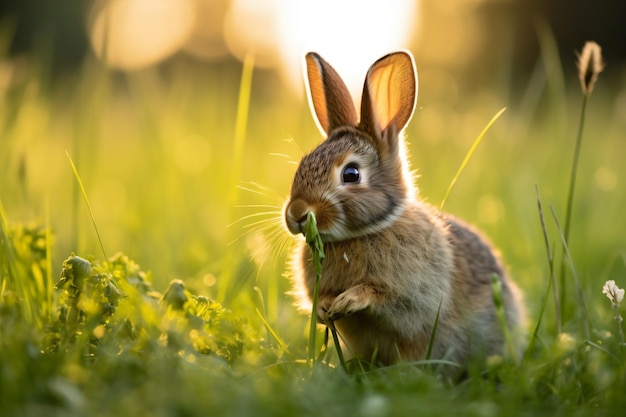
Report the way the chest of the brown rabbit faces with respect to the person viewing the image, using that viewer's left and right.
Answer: facing the viewer and to the left of the viewer

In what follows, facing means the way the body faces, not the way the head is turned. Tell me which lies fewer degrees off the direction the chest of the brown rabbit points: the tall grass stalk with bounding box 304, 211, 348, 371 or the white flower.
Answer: the tall grass stalk

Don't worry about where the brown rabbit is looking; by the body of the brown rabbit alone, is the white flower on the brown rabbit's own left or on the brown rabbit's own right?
on the brown rabbit's own left

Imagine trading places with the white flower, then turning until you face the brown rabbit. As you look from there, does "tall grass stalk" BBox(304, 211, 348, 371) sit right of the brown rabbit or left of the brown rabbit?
left

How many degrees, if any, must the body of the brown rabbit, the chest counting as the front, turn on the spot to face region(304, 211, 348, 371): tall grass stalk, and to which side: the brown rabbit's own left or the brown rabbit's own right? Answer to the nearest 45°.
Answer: approximately 45° to the brown rabbit's own left
